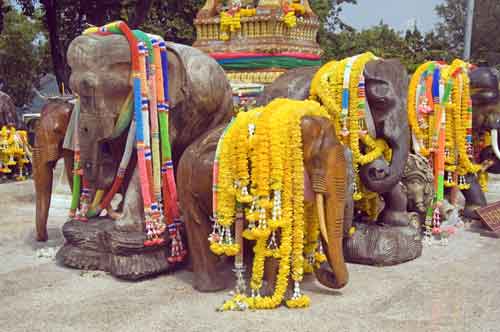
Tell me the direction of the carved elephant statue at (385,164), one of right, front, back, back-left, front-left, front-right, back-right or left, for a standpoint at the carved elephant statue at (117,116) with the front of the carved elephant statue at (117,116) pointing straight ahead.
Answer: back-left

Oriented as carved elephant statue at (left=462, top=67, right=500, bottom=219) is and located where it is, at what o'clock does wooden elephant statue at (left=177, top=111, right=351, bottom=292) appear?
The wooden elephant statue is roughly at 2 o'clock from the carved elephant statue.

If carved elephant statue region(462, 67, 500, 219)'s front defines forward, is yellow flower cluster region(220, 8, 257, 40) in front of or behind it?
behind

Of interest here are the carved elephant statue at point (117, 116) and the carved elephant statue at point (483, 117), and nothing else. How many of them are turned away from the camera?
0

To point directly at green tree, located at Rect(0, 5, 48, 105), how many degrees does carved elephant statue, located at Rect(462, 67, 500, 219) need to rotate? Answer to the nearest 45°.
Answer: approximately 180°

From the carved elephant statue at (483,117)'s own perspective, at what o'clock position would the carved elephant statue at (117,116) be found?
the carved elephant statue at (117,116) is roughly at 3 o'clock from the carved elephant statue at (483,117).

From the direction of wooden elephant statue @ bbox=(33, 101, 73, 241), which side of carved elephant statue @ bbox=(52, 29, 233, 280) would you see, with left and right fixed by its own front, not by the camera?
right

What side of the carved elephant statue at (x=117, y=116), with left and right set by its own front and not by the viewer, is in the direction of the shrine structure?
back

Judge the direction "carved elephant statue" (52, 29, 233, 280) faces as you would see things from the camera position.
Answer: facing the viewer and to the left of the viewer

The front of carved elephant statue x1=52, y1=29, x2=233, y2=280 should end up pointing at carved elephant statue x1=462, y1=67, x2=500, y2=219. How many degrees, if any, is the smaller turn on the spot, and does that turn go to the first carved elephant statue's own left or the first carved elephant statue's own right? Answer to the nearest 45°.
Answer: approximately 135° to the first carved elephant statue's own left
